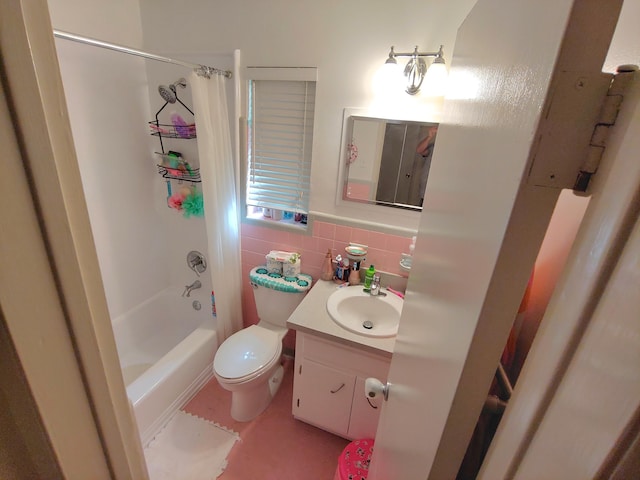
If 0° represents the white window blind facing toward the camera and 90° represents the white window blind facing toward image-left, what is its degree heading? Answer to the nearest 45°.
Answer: approximately 0°

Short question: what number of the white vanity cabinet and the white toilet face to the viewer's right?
0

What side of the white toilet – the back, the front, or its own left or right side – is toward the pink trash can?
left

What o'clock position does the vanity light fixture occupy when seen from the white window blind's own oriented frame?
The vanity light fixture is roughly at 10 o'clock from the white window blind.

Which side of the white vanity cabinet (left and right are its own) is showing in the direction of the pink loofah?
right

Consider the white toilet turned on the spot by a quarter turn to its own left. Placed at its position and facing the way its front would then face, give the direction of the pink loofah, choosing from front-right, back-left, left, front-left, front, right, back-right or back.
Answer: back

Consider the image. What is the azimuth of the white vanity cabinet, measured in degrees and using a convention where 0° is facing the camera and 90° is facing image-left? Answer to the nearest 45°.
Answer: approximately 45°

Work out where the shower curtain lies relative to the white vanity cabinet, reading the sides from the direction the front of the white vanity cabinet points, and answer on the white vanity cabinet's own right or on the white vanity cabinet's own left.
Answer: on the white vanity cabinet's own right
